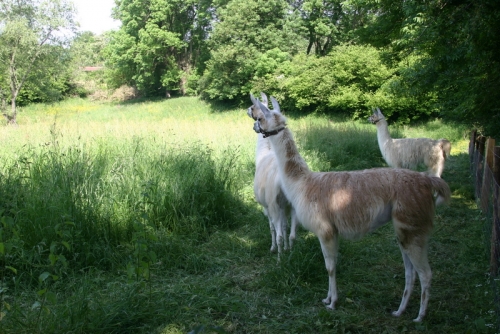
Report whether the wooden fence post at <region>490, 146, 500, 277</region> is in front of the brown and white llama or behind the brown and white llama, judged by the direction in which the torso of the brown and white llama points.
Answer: behind

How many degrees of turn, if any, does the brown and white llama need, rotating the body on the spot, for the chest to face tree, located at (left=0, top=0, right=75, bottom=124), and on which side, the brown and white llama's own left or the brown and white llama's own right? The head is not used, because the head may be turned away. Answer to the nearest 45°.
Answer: approximately 45° to the brown and white llama's own right

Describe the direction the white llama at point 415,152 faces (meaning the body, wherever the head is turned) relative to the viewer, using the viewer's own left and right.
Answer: facing to the left of the viewer

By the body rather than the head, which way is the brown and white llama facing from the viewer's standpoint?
to the viewer's left

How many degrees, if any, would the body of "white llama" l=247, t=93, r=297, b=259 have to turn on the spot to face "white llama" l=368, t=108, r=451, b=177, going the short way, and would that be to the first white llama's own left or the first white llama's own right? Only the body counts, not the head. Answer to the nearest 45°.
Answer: approximately 180°

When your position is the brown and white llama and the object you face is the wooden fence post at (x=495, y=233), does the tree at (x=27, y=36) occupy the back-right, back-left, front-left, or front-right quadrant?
back-left

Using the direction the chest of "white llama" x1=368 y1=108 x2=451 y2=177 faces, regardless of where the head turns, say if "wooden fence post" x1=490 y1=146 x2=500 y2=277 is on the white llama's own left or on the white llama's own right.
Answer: on the white llama's own left

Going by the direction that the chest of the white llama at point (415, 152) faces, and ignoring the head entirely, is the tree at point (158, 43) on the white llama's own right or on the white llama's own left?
on the white llama's own right

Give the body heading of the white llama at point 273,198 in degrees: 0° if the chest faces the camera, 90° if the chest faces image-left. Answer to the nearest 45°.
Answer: approximately 45°

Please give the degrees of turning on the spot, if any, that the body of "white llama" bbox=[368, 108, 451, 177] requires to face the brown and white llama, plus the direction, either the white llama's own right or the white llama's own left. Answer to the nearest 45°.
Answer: approximately 90° to the white llama's own left
